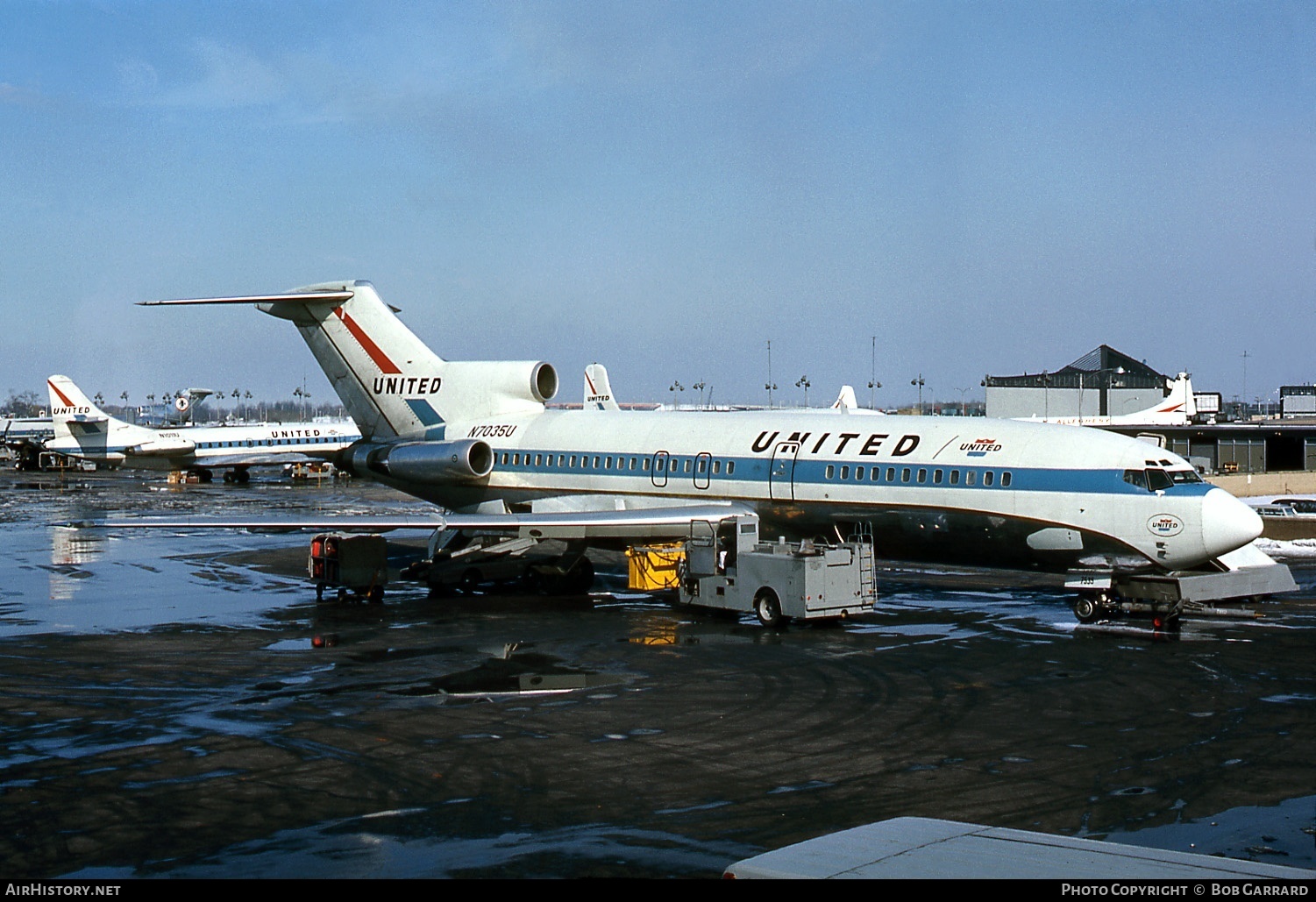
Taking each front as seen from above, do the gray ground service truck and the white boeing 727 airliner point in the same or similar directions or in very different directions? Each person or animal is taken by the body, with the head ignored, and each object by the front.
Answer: very different directions

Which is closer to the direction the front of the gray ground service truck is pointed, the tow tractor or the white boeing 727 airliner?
the white boeing 727 airliner

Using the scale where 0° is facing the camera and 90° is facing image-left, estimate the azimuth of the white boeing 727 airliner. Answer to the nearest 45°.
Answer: approximately 315°

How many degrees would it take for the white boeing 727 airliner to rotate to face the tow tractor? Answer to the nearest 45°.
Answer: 0° — it already faces it

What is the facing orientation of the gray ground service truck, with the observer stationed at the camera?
facing away from the viewer and to the left of the viewer
